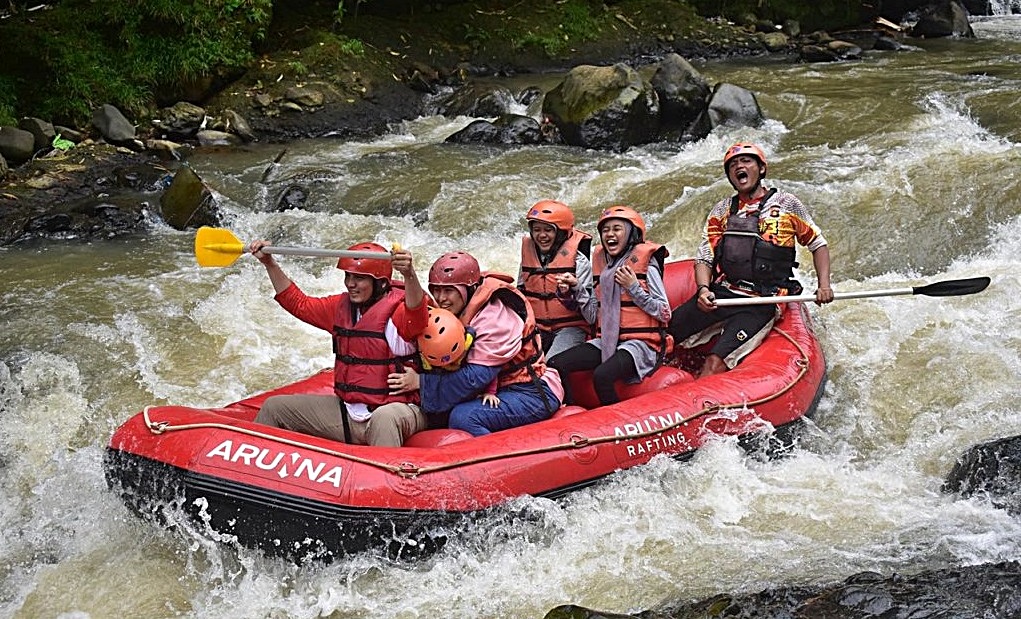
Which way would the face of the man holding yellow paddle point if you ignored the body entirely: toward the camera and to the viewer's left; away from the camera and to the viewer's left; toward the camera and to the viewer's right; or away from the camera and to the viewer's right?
toward the camera and to the viewer's left

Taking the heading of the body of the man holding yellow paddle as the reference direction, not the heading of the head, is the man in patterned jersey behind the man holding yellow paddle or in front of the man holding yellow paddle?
behind

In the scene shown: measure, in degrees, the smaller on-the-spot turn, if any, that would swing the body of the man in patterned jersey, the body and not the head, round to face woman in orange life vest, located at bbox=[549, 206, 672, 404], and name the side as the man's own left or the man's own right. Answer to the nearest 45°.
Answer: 0° — they already face them

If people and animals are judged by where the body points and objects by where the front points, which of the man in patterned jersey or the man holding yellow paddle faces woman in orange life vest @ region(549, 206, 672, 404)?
the man in patterned jersey

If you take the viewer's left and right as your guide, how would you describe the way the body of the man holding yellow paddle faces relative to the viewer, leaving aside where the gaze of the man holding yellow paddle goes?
facing the viewer and to the left of the viewer

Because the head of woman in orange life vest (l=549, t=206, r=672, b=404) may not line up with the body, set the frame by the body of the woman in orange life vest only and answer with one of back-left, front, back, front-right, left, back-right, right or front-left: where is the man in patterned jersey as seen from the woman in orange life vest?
back

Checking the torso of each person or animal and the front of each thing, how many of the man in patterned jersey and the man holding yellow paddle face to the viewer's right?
0
